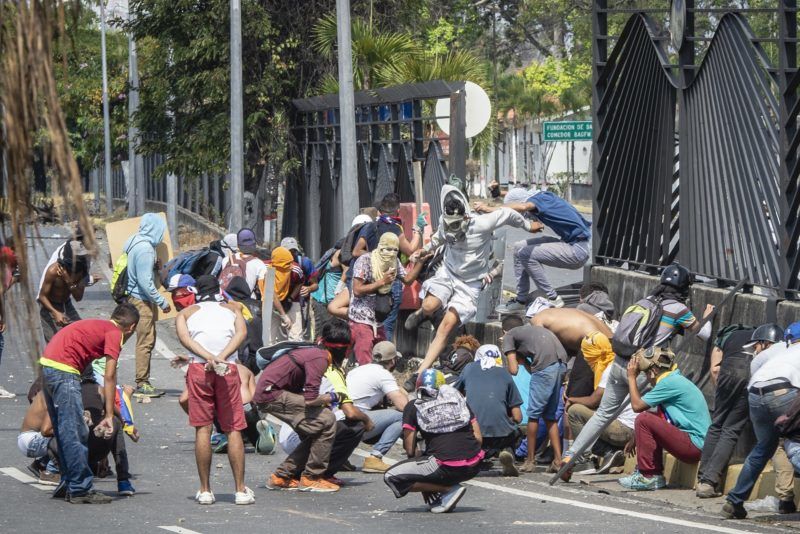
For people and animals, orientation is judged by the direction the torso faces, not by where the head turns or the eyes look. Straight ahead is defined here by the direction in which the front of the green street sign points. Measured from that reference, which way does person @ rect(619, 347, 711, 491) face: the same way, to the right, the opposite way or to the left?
to the right

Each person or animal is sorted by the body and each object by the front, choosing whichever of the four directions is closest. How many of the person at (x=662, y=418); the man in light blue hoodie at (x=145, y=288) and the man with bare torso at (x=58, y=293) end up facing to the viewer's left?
1

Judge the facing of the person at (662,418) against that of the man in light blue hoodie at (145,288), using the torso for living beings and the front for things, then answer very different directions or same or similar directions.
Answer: very different directions

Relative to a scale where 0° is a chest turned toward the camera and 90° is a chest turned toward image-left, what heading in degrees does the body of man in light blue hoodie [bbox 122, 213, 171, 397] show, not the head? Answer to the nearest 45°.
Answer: approximately 270°

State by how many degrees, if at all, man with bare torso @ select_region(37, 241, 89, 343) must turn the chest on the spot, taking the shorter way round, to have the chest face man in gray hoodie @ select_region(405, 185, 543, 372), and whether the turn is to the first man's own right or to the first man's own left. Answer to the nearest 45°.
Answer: approximately 45° to the first man's own left

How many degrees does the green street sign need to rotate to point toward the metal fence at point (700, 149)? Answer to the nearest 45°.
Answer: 0° — it already faces it

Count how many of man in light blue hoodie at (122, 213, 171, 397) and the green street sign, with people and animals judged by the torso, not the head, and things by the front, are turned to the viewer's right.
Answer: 1

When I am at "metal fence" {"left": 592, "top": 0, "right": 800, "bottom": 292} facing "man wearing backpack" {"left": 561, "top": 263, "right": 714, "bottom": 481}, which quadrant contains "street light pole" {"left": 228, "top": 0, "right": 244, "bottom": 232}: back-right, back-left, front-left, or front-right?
back-right

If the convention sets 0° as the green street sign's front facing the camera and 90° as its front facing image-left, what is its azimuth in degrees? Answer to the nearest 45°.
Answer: approximately 0°

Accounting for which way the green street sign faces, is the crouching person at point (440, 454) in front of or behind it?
in front

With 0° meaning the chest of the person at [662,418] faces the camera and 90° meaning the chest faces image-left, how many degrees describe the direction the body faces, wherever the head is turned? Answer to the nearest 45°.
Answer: approximately 90°

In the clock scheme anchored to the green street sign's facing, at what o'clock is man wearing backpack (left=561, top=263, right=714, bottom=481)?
The man wearing backpack is roughly at 12 o'clock from the green street sign.

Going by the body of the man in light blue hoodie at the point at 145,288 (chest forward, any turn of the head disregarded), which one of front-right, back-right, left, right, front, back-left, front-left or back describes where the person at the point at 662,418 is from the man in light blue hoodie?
front-right
